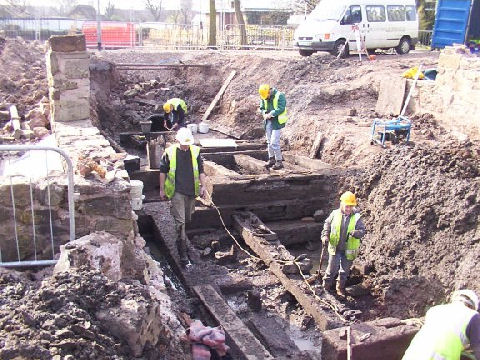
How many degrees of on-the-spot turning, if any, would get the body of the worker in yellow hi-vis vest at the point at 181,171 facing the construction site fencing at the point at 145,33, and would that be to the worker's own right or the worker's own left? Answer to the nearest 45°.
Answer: approximately 180°

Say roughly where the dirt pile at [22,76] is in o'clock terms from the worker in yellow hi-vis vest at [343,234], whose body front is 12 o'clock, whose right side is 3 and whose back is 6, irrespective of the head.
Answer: The dirt pile is roughly at 4 o'clock from the worker in yellow hi-vis vest.

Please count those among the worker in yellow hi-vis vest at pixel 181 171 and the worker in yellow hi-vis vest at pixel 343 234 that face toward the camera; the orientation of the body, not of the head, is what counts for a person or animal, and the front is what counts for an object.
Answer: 2

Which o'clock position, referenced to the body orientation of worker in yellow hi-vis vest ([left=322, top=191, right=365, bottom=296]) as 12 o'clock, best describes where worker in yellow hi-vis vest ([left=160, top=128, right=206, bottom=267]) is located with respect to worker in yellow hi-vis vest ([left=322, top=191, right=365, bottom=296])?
worker in yellow hi-vis vest ([left=160, top=128, right=206, bottom=267]) is roughly at 3 o'clock from worker in yellow hi-vis vest ([left=322, top=191, right=365, bottom=296]).

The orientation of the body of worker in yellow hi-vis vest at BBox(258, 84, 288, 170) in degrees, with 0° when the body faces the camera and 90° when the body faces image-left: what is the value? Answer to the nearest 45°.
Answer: approximately 45°

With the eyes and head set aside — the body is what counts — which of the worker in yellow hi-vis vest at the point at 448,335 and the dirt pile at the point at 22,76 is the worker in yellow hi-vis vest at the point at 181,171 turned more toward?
the worker in yellow hi-vis vest

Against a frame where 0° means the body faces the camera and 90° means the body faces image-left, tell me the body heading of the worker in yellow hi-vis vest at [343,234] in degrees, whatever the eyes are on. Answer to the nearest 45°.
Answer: approximately 0°

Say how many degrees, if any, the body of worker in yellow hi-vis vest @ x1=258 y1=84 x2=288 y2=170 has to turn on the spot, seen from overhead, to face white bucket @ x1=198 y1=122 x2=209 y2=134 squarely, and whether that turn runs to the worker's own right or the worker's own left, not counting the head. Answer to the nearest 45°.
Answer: approximately 90° to the worker's own right

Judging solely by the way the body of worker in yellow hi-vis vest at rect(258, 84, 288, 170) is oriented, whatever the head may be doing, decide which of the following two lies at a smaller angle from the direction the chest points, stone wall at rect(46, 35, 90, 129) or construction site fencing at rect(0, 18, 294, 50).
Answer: the stone wall
